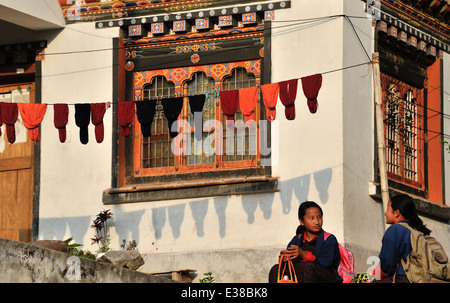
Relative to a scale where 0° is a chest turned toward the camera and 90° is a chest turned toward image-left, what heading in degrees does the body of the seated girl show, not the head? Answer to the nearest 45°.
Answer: approximately 45°

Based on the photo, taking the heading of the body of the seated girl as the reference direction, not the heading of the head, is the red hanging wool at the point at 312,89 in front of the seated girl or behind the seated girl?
behind

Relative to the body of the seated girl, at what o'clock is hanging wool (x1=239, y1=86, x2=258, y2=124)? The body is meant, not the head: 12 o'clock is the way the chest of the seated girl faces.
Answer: The hanging wool is roughly at 4 o'clock from the seated girl.

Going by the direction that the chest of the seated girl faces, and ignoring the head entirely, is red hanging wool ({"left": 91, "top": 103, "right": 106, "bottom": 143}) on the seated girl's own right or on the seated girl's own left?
on the seated girl's own right

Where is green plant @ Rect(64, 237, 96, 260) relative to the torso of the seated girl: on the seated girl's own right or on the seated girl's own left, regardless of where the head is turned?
on the seated girl's own right
